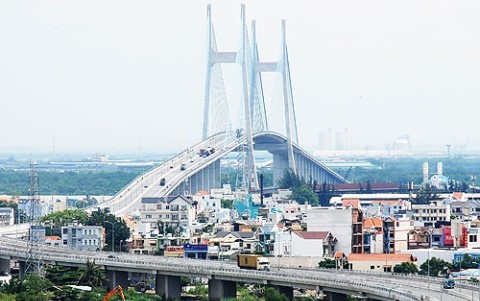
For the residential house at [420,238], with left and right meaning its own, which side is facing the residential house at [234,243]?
right

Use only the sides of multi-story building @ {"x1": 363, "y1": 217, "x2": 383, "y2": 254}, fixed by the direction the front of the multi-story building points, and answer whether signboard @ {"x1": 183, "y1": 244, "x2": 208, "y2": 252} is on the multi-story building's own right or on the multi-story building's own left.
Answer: on the multi-story building's own right

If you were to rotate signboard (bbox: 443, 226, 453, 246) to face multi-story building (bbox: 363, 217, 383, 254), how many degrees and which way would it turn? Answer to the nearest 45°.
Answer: approximately 90° to its right

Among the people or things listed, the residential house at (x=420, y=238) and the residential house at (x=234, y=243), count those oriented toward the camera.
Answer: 2

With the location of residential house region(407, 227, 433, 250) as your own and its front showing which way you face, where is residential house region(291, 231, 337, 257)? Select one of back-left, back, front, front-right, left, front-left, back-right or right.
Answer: front-right

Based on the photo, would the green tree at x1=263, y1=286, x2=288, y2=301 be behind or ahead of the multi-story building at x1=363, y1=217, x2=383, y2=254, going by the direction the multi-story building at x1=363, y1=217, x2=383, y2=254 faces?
ahead

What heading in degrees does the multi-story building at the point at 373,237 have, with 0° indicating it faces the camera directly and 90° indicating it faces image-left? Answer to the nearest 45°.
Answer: approximately 0°

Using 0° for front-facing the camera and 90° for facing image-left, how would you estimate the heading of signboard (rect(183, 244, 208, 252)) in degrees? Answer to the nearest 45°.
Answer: approximately 0°
